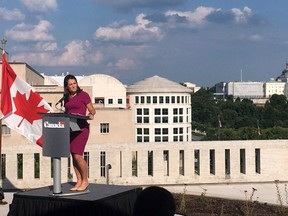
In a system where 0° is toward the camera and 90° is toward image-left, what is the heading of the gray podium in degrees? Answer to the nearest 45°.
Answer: approximately 45°

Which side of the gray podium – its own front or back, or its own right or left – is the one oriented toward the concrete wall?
back

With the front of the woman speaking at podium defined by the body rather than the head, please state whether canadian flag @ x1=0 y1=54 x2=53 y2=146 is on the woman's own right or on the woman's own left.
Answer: on the woman's own right

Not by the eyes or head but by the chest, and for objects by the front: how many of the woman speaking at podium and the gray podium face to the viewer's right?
0

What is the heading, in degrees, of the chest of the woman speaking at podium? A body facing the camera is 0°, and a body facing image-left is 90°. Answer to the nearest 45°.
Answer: approximately 45°
